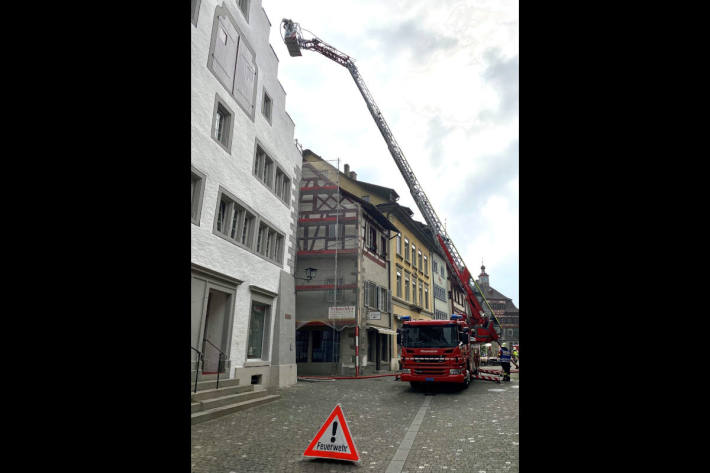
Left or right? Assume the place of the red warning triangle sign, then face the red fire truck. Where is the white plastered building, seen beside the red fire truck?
left

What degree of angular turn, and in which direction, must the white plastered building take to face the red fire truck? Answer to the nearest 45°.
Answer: approximately 45° to its left

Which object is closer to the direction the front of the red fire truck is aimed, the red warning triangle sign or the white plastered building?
the red warning triangle sign

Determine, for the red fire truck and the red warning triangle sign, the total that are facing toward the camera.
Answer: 2

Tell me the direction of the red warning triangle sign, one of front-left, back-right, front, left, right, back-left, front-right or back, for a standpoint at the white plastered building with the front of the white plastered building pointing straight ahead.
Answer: front-right

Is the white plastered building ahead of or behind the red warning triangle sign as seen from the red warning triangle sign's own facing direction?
behind

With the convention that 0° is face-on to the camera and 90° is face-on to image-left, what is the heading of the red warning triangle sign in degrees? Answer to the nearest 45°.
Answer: approximately 0°

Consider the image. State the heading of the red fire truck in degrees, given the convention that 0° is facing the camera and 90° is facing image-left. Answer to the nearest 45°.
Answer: approximately 0°

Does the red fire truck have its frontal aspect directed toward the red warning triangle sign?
yes

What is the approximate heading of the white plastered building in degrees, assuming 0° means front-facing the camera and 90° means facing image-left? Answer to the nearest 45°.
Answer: approximately 315°

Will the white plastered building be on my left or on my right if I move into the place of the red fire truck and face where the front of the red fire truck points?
on my right

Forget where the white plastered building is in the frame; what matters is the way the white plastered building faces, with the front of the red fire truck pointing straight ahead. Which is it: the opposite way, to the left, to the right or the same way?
to the left

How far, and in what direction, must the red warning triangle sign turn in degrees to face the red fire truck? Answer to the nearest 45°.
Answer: approximately 180°
